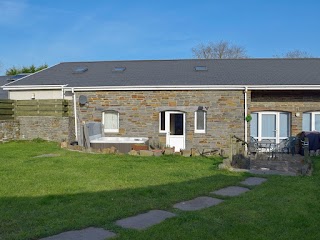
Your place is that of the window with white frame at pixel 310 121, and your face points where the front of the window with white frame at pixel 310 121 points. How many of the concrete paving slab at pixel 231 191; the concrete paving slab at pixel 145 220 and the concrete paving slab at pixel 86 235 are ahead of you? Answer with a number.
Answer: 3

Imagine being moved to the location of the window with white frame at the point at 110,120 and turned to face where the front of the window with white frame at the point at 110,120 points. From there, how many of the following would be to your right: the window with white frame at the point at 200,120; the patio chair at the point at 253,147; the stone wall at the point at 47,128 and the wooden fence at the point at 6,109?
2

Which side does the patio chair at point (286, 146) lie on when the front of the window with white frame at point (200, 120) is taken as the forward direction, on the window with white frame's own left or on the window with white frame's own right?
on the window with white frame's own left

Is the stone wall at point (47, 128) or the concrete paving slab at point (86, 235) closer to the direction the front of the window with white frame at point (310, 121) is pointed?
the concrete paving slab

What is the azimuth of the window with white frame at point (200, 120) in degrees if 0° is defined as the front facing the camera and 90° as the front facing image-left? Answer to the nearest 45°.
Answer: approximately 0°

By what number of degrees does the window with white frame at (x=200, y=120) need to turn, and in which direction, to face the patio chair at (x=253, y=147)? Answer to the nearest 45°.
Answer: approximately 45° to its left

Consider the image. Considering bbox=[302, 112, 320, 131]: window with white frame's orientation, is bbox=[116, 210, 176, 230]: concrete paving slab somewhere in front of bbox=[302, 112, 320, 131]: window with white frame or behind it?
in front

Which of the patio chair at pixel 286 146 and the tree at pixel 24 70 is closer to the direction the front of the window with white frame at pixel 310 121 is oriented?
the patio chair

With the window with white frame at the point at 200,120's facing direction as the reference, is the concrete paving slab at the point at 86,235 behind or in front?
in front

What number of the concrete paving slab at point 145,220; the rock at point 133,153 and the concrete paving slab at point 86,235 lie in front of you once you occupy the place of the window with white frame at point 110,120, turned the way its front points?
3

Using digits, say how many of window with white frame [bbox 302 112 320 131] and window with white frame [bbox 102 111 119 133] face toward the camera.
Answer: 2

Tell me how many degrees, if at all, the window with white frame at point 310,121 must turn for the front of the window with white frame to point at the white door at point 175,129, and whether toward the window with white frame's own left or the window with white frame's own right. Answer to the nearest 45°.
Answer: approximately 45° to the window with white frame's own right

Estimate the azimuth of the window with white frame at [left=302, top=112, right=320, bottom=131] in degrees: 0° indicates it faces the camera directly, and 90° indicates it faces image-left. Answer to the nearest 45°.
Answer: approximately 0°
